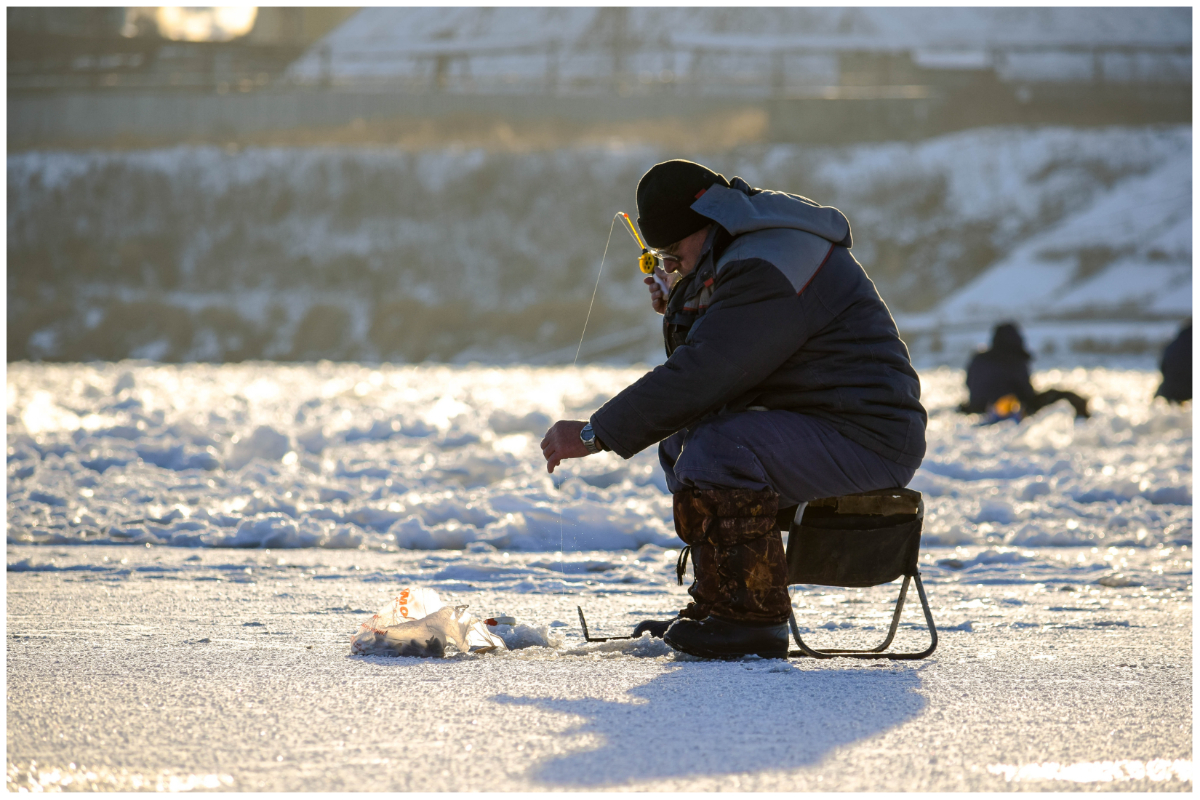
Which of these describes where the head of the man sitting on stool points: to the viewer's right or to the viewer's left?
to the viewer's left

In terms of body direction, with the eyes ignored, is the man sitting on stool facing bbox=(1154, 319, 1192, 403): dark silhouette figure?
no

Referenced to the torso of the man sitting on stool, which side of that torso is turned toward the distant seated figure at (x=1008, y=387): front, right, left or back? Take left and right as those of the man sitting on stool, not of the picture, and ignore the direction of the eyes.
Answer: right

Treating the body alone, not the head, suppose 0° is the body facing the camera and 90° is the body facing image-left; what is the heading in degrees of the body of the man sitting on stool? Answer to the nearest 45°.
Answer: approximately 90°
